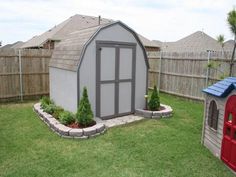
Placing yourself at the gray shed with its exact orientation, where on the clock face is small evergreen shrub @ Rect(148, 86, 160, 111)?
The small evergreen shrub is roughly at 10 o'clock from the gray shed.

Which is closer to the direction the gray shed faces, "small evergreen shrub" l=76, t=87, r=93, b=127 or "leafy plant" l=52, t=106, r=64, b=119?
the small evergreen shrub

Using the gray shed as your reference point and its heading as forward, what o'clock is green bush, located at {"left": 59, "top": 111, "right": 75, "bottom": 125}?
The green bush is roughly at 3 o'clock from the gray shed.

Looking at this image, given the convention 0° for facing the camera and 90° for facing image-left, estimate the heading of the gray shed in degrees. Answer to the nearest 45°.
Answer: approximately 315°

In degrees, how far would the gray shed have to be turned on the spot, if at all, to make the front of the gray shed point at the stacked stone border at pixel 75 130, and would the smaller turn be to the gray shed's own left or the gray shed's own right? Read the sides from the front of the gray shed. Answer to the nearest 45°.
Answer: approximately 90° to the gray shed's own right

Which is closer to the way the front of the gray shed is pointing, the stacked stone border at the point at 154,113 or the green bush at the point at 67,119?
the stacked stone border

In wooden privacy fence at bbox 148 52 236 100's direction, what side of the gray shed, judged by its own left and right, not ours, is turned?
left
